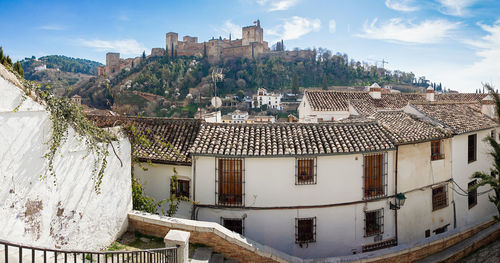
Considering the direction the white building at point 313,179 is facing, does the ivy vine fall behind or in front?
in front

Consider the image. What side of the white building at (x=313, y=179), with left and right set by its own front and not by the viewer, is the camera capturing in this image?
front

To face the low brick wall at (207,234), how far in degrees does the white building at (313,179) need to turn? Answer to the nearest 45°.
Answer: approximately 45° to its right
